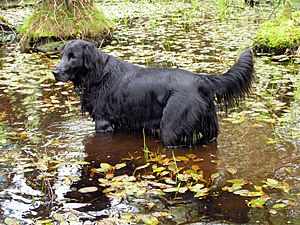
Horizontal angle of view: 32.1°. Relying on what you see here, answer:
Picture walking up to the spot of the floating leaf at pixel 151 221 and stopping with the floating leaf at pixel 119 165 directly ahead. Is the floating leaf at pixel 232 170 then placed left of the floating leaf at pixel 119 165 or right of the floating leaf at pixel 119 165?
right

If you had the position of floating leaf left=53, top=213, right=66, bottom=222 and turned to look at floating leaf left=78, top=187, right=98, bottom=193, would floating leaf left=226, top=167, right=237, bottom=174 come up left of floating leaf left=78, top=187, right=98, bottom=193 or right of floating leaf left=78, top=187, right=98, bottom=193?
right

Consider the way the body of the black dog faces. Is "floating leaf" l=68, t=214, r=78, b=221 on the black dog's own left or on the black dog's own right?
on the black dog's own left

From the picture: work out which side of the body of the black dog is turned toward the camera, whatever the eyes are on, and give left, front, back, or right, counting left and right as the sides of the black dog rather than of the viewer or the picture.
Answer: left

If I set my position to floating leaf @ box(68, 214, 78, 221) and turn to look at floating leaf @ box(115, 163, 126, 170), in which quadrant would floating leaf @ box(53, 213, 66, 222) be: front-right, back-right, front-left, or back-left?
back-left

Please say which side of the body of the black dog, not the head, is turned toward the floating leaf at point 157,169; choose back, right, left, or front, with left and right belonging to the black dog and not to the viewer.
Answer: left

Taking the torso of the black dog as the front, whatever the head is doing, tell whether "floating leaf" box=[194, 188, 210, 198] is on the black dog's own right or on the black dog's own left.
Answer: on the black dog's own left

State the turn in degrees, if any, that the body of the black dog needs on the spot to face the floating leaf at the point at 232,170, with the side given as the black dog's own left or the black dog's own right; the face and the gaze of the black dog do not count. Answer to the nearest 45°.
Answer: approximately 135° to the black dog's own left

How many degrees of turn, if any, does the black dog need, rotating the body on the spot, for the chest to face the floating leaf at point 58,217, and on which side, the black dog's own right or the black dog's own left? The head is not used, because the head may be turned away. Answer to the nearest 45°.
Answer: approximately 90° to the black dog's own left
